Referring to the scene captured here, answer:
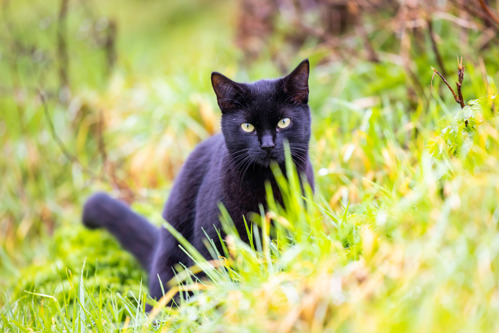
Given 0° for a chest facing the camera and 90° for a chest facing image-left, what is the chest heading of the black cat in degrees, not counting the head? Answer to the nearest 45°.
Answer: approximately 315°
